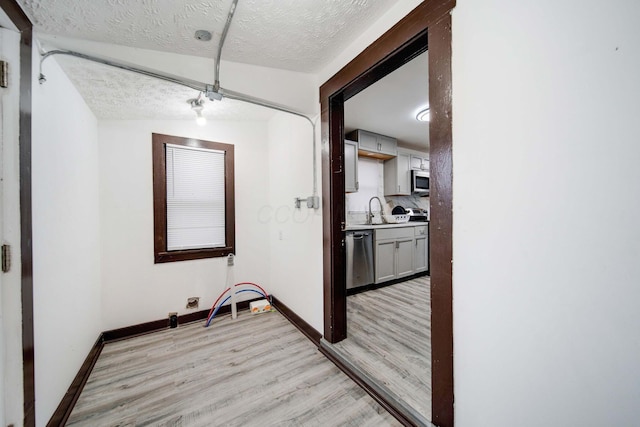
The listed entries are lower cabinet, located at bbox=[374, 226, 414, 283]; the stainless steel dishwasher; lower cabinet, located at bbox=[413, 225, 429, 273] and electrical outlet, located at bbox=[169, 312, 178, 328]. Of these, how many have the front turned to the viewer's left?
0

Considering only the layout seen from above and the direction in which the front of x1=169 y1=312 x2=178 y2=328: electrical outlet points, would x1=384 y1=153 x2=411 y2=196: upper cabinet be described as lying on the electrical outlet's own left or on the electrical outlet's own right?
on the electrical outlet's own left

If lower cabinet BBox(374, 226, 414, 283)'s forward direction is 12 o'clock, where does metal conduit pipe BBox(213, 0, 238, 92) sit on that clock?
The metal conduit pipe is roughly at 2 o'clock from the lower cabinet.

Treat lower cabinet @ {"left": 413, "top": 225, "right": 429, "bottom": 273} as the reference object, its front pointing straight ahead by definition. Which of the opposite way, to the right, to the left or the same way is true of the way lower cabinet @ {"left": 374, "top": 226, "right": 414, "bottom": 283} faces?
the same way

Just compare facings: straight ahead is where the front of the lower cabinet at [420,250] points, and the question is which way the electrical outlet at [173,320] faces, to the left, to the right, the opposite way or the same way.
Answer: the same way

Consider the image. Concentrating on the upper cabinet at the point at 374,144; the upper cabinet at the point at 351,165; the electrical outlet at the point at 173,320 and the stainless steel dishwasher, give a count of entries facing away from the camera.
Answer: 0

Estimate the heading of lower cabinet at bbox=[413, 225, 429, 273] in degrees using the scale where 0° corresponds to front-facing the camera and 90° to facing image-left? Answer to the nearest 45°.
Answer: approximately 315°

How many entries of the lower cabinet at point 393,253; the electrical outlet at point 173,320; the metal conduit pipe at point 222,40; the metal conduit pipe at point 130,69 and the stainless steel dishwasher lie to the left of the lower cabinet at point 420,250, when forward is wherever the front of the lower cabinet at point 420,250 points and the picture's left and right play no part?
0

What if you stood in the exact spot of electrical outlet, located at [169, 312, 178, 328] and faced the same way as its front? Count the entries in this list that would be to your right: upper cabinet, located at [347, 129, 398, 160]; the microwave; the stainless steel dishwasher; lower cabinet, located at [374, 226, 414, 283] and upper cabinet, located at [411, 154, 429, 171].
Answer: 0

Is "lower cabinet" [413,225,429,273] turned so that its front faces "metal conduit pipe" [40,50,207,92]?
no

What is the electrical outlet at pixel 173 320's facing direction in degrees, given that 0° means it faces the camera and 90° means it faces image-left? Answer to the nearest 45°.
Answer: approximately 0°

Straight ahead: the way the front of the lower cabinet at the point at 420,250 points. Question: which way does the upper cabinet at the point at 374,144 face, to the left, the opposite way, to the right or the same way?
the same way

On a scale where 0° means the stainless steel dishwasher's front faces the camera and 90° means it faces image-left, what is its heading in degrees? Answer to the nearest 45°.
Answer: approximately 315°

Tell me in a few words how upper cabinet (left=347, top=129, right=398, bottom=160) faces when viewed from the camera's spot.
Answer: facing the viewer and to the right of the viewer

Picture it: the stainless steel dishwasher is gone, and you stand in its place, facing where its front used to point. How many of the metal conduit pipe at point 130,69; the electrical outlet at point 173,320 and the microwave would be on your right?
2
